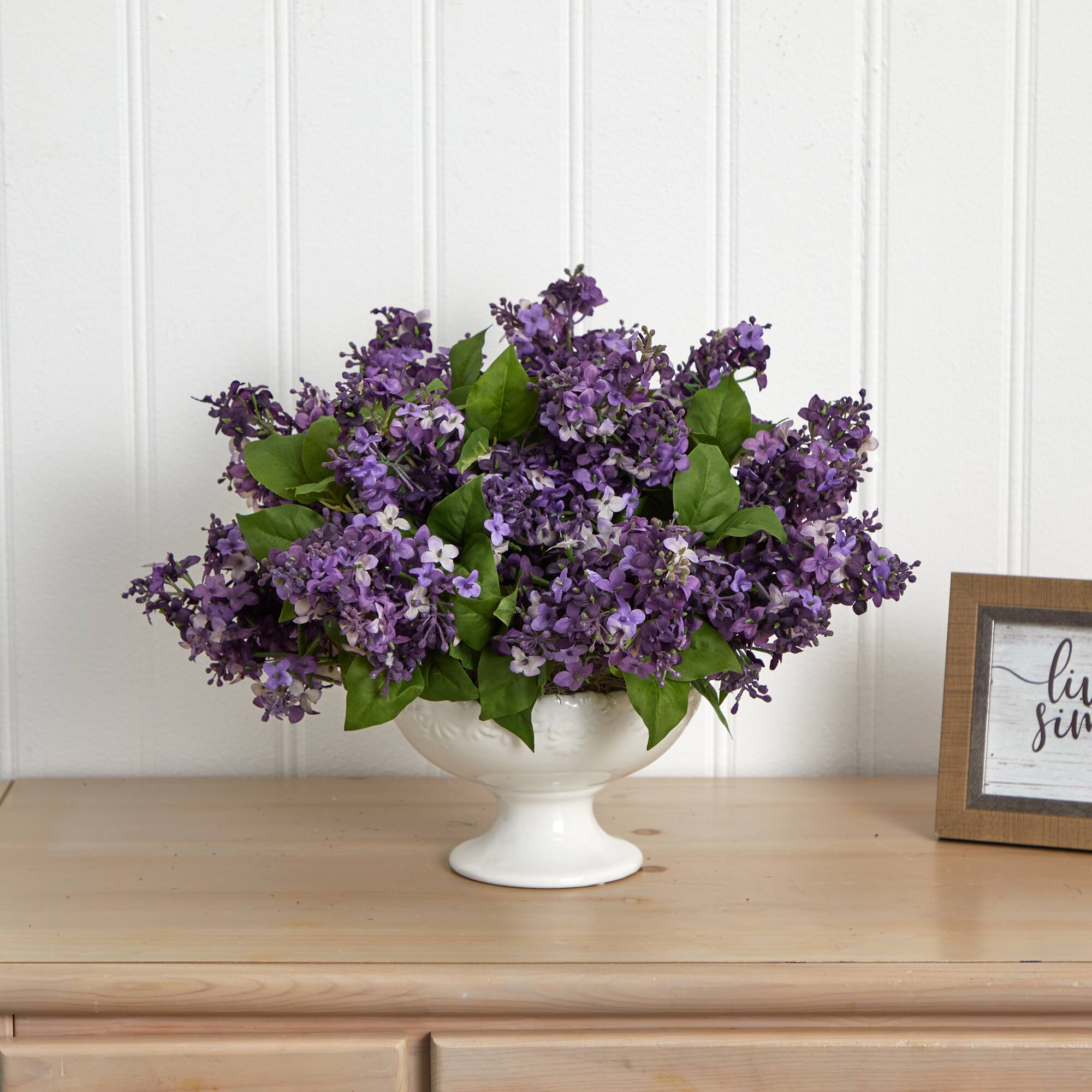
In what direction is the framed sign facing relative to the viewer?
toward the camera
